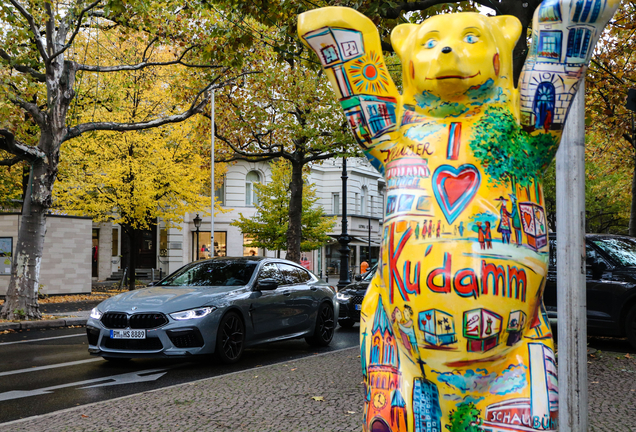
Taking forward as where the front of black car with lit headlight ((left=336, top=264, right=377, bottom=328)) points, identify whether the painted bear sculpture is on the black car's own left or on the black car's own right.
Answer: on the black car's own left

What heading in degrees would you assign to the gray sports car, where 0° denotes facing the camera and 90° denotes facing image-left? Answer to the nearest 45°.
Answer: approximately 45°

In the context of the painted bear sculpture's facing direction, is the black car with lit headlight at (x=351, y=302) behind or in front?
behind

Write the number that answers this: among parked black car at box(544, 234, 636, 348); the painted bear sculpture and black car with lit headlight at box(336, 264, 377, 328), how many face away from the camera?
0

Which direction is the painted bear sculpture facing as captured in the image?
toward the camera

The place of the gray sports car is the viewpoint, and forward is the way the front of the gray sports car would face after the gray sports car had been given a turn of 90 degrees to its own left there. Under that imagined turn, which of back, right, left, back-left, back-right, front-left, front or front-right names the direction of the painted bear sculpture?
front-right

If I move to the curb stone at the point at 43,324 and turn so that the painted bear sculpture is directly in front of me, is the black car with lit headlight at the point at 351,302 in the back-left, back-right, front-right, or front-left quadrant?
front-left

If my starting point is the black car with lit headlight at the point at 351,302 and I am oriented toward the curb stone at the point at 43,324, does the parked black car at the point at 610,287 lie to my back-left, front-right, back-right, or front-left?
back-left

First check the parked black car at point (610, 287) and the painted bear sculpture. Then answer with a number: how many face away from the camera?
0

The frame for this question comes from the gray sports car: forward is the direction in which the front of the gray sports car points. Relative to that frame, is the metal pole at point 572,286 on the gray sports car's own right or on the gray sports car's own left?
on the gray sports car's own left

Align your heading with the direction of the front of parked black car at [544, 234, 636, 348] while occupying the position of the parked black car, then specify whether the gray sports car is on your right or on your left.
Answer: on your right

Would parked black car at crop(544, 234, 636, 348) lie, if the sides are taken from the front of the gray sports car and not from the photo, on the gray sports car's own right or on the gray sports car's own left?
on the gray sports car's own left

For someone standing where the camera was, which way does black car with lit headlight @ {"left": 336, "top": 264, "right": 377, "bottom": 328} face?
facing the viewer and to the left of the viewer

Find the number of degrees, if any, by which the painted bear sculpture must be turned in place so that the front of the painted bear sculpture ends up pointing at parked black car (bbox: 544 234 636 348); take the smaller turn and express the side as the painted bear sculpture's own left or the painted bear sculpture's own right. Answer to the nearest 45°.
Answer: approximately 180°
